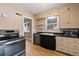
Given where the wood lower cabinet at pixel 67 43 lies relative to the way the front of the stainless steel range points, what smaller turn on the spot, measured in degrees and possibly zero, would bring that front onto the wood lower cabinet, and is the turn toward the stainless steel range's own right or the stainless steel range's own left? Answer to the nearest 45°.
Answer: approximately 45° to the stainless steel range's own left

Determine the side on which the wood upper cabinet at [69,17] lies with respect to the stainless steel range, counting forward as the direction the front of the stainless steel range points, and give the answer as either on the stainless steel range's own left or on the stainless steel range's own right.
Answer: on the stainless steel range's own left

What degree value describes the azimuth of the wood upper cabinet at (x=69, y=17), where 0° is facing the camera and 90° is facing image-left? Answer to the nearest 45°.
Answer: approximately 45°

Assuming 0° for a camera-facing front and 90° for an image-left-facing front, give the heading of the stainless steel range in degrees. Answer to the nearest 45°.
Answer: approximately 315°
